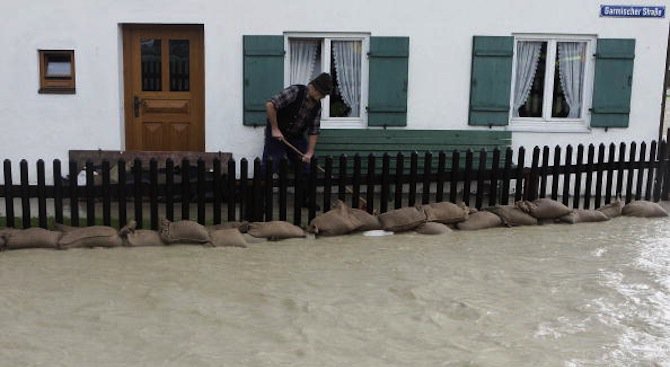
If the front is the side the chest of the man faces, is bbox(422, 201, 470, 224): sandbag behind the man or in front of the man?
in front

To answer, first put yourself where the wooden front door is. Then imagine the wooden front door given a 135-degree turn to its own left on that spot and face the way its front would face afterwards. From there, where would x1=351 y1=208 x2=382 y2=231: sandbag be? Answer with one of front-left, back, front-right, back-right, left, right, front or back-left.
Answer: right

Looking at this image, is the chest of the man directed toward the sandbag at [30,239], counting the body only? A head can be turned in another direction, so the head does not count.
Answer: no

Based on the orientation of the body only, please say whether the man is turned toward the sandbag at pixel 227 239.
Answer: no

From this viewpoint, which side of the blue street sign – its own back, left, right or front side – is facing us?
front

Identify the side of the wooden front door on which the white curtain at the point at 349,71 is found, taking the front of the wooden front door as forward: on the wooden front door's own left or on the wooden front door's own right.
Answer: on the wooden front door's own left

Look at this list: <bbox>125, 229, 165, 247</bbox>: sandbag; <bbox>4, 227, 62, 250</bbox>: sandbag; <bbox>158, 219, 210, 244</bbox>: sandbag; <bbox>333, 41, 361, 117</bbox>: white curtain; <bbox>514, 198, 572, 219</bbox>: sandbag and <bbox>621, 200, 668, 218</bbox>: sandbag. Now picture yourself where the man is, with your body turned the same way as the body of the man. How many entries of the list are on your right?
3

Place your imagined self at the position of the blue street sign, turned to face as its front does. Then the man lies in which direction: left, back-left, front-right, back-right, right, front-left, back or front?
front-right

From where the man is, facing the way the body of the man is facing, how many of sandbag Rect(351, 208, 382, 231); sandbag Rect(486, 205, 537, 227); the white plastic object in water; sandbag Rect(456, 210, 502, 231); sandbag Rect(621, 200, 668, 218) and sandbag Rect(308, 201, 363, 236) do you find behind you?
0

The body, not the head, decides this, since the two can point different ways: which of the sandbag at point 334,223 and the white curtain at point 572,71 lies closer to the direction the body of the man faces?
the sandbag

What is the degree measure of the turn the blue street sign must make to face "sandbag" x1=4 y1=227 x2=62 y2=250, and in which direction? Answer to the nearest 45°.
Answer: approximately 45° to its right

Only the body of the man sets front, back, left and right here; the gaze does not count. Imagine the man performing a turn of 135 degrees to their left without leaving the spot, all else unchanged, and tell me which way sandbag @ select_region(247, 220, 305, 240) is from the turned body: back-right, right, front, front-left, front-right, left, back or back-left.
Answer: back

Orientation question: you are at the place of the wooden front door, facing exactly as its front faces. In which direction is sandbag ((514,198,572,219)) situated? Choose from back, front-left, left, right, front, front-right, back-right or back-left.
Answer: front-left

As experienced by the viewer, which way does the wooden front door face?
facing the viewer

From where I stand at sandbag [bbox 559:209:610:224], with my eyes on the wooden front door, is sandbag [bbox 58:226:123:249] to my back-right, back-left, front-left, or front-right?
front-left

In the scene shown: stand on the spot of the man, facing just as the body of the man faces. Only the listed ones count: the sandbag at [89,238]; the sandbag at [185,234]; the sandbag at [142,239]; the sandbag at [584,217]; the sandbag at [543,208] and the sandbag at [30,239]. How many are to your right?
4

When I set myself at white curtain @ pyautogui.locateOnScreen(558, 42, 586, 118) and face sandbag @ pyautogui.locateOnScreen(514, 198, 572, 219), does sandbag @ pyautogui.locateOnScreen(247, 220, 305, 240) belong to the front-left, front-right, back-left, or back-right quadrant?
front-right

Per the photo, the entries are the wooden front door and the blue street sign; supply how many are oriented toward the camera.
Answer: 2
